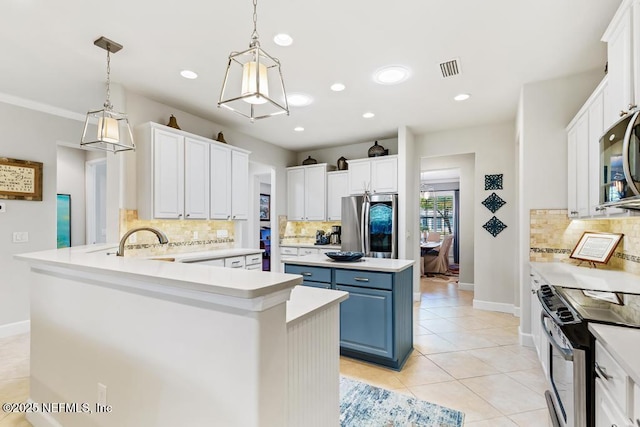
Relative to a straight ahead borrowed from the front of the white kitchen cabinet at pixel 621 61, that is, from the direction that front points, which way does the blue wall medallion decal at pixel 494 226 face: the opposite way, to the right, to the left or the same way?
to the left

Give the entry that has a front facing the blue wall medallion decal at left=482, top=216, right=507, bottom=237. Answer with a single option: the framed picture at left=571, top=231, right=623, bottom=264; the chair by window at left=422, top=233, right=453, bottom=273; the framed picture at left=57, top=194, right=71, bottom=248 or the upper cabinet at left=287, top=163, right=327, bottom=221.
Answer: the framed picture at left=57, top=194, right=71, bottom=248

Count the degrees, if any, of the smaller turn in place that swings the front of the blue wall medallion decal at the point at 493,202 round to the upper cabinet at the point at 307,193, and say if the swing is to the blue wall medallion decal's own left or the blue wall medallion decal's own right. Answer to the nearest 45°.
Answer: approximately 90° to the blue wall medallion decal's own right

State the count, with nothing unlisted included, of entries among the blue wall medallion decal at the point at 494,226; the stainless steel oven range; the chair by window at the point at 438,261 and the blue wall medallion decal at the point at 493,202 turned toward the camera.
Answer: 2

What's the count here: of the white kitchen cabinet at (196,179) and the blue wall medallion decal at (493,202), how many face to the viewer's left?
0

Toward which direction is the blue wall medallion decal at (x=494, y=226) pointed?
toward the camera

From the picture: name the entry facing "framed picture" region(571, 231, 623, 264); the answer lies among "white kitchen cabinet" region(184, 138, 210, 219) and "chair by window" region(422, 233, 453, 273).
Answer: the white kitchen cabinet

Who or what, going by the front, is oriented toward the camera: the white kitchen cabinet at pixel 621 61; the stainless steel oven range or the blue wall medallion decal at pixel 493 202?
the blue wall medallion decal

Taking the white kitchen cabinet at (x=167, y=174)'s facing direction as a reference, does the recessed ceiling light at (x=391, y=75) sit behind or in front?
in front

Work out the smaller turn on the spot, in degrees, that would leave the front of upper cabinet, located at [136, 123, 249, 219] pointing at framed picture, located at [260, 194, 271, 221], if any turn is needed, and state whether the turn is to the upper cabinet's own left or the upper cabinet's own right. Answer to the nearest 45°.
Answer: approximately 90° to the upper cabinet's own left

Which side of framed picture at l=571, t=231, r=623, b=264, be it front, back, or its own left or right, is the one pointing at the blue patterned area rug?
front

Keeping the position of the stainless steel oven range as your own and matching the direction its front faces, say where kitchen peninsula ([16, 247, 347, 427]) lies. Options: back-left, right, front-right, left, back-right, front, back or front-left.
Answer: front-left

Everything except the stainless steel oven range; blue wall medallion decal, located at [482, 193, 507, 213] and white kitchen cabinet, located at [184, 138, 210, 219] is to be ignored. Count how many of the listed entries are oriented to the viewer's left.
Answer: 1

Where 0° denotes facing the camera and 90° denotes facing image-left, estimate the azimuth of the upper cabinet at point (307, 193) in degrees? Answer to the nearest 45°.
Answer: approximately 45°

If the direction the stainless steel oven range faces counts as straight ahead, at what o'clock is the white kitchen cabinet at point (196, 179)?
The white kitchen cabinet is roughly at 12 o'clock from the stainless steel oven range.

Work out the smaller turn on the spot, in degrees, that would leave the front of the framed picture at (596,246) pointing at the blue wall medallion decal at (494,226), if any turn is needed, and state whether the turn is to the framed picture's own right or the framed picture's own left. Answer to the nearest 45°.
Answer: approximately 90° to the framed picture's own right

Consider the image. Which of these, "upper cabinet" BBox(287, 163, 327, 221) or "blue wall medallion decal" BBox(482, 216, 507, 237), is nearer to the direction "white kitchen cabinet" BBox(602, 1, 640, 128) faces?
the upper cabinet
